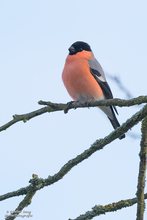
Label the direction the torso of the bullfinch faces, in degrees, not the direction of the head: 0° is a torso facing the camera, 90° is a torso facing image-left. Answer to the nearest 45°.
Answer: approximately 45°
